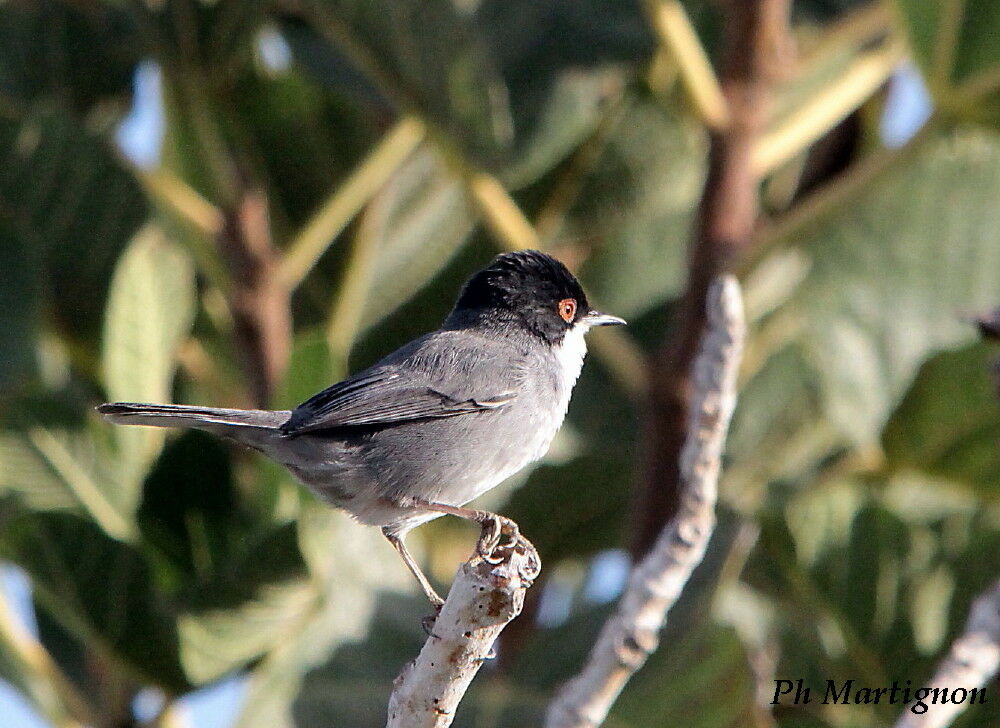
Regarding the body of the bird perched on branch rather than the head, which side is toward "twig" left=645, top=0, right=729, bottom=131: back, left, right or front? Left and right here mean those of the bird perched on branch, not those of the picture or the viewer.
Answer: front

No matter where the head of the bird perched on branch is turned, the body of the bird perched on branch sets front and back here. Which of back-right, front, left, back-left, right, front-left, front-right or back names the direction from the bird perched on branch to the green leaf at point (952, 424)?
front

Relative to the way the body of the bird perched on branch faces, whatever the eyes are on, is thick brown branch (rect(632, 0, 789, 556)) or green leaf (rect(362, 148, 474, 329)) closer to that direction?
the thick brown branch

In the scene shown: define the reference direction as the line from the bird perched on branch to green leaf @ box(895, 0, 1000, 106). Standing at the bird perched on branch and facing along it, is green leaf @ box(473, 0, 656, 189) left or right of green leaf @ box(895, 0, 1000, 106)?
left

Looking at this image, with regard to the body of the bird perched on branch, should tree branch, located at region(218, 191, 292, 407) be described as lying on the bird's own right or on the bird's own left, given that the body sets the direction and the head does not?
on the bird's own left

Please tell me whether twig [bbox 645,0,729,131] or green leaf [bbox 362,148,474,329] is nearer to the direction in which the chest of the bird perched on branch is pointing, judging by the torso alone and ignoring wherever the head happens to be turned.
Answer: the twig

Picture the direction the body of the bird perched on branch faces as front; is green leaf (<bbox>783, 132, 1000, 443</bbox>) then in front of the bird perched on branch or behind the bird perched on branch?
in front

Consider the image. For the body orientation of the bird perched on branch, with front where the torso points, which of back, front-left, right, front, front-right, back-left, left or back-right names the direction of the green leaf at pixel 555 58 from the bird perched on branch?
front-left

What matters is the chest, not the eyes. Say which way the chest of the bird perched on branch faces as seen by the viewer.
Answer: to the viewer's right

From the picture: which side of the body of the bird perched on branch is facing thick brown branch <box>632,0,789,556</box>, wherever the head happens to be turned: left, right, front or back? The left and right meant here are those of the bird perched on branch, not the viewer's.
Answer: front
